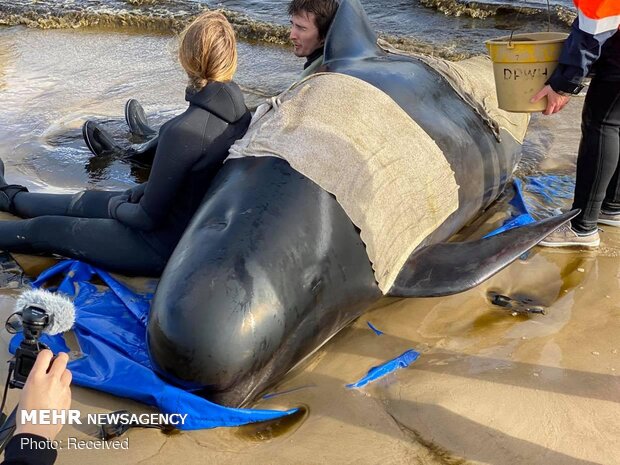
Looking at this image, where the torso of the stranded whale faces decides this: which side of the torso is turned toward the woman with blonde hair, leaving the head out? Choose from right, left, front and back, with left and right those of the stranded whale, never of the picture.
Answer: right

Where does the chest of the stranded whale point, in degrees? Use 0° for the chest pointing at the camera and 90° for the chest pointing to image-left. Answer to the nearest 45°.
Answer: approximately 45°
